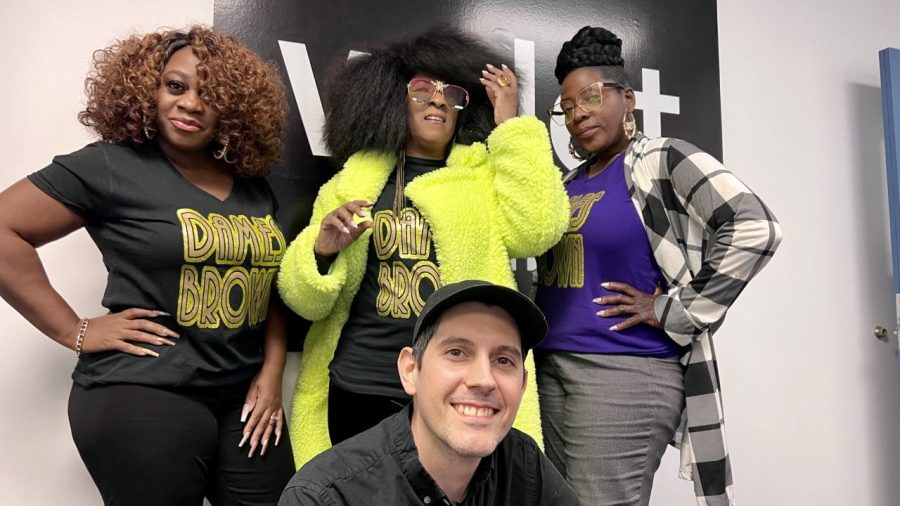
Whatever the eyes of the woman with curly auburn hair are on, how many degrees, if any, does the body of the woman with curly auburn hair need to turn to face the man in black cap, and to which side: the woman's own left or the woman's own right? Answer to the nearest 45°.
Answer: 0° — they already face them

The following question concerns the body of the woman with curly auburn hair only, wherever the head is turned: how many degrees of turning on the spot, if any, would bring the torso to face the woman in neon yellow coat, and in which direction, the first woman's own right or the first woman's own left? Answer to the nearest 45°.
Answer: approximately 45° to the first woman's own left

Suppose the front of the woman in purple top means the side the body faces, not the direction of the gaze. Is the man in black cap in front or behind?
in front

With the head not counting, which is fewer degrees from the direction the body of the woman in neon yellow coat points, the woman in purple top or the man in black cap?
the man in black cap

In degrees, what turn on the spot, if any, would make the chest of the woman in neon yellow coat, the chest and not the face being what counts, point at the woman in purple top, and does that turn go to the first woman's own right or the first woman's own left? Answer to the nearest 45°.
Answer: approximately 90° to the first woman's own left

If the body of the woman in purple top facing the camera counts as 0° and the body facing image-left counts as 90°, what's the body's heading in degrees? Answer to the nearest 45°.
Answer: approximately 45°

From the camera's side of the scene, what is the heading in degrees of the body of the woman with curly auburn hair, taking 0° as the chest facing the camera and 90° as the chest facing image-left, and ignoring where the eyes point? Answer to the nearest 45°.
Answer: approximately 315°

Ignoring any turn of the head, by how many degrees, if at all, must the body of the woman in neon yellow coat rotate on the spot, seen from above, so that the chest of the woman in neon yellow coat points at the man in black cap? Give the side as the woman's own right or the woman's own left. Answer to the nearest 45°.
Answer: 0° — they already face them

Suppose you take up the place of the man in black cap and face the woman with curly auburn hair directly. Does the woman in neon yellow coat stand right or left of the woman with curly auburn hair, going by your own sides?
right

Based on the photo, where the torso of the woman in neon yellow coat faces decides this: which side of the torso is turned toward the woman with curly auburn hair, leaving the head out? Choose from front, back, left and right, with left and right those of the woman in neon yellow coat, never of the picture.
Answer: right

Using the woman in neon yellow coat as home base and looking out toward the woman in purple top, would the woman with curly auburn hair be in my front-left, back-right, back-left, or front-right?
back-right
